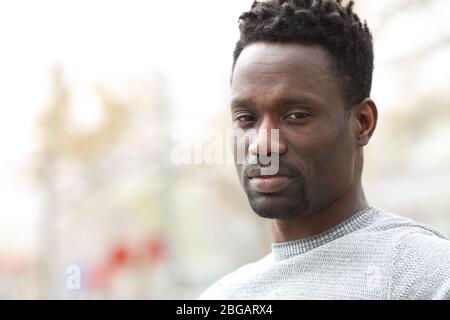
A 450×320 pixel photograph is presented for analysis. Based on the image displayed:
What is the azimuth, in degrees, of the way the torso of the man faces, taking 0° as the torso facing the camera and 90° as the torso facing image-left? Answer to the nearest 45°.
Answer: approximately 45°

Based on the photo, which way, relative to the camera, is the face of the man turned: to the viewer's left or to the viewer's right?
to the viewer's left
